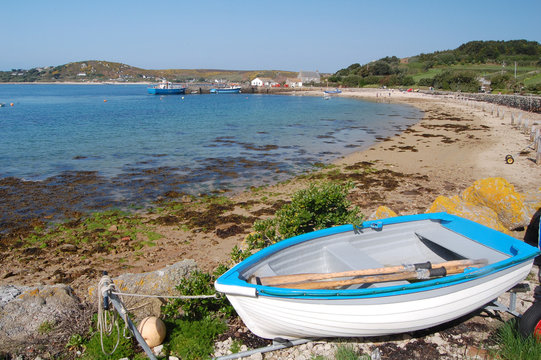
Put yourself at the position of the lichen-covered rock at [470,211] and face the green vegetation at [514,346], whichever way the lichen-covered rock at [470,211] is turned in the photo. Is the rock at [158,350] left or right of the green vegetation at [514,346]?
right

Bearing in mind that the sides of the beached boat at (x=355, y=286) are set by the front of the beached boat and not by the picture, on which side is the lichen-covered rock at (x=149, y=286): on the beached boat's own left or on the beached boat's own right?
on the beached boat's own right

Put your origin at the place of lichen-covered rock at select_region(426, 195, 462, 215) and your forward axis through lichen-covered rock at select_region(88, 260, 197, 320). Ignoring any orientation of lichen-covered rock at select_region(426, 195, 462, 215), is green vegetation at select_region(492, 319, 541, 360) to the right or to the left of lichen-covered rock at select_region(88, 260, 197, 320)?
left
